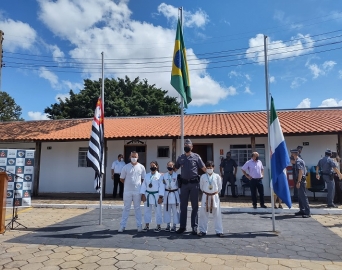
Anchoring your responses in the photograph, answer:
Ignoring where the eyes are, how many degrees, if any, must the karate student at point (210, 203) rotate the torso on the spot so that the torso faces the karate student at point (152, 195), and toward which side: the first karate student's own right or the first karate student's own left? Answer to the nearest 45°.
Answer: approximately 90° to the first karate student's own right

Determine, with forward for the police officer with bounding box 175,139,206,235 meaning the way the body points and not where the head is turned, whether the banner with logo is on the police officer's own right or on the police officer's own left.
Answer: on the police officer's own right

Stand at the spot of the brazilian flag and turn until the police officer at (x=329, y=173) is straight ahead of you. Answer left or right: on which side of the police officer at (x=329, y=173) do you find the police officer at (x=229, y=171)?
left

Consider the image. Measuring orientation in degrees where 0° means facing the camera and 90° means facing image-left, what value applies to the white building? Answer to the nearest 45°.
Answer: approximately 0°

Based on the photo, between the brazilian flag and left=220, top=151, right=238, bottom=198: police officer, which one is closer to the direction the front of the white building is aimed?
the brazilian flag

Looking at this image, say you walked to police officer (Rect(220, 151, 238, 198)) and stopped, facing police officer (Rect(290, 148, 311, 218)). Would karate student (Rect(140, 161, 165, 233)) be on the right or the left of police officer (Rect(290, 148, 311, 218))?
right
